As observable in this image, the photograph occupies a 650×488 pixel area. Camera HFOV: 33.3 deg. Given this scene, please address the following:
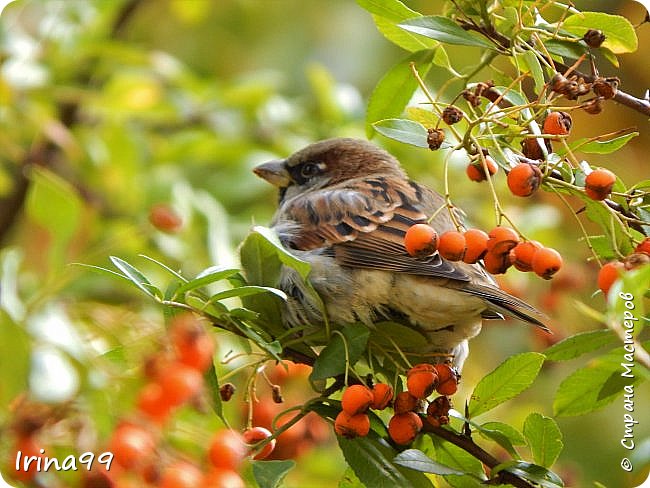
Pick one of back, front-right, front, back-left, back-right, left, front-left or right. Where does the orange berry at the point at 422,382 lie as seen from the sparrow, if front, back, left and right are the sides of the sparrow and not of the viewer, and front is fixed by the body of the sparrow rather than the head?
left

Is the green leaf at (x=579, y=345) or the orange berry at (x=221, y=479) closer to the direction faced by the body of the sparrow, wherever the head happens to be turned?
the orange berry

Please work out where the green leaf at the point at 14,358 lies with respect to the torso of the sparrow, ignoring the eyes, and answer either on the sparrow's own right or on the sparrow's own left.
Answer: on the sparrow's own left

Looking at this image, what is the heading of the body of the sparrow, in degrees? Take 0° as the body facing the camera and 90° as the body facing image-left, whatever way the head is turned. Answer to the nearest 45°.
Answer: approximately 90°

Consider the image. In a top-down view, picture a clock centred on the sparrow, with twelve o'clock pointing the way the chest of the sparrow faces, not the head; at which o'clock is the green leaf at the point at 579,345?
The green leaf is roughly at 6 o'clock from the sparrow.

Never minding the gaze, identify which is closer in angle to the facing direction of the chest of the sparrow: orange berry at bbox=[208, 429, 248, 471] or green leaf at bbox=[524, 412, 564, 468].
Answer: the orange berry

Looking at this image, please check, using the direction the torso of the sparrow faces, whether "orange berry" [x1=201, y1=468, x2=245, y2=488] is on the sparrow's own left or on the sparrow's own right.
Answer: on the sparrow's own left
